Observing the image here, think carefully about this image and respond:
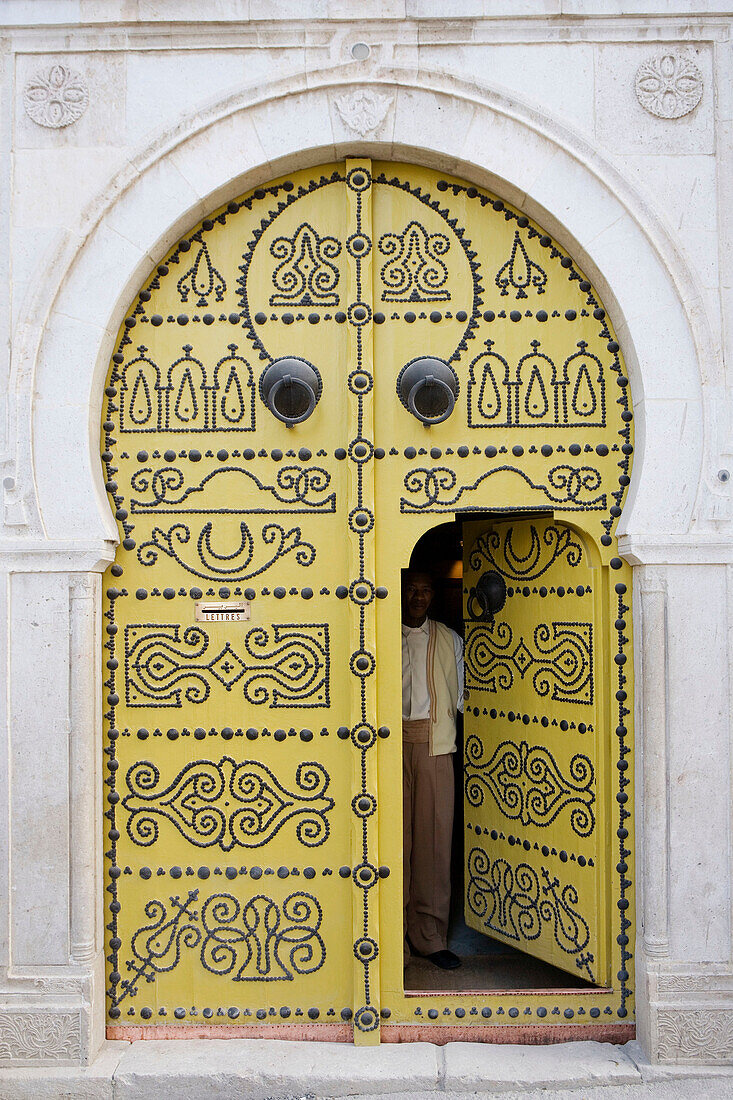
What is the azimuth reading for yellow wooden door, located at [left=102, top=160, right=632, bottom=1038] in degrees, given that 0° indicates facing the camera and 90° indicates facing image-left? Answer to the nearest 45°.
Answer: approximately 0°

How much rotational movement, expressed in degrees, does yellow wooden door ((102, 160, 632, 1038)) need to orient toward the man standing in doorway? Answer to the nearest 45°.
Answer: approximately 135° to its left

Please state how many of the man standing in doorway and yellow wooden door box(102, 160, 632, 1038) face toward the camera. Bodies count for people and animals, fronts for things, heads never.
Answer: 2

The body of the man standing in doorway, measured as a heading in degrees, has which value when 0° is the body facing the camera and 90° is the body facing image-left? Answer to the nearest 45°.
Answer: approximately 0°
